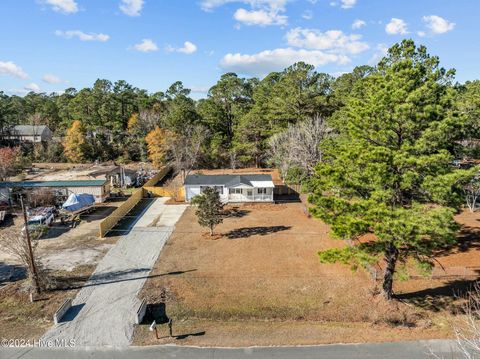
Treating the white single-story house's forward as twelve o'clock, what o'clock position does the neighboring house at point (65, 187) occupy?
The neighboring house is roughly at 3 o'clock from the white single-story house.

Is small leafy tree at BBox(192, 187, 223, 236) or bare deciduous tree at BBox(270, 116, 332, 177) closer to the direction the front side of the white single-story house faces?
the small leafy tree

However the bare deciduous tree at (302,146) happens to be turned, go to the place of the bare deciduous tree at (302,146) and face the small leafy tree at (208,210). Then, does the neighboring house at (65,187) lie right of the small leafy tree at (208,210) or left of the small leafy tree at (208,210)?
right

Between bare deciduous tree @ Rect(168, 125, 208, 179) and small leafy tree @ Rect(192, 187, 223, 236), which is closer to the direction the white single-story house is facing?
the small leafy tree

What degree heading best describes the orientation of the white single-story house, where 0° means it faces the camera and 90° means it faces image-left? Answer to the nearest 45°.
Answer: approximately 0°

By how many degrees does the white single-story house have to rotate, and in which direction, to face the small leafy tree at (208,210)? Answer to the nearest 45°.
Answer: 0° — it already faces it

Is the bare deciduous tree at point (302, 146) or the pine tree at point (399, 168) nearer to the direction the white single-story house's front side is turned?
the pine tree

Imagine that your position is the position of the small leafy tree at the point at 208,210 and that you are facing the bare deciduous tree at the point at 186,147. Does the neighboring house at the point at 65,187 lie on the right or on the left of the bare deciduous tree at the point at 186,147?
left

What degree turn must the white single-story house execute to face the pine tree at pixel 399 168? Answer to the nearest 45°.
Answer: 0° — it already faces it

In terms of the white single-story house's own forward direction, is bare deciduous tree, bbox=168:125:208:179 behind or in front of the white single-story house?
behind
